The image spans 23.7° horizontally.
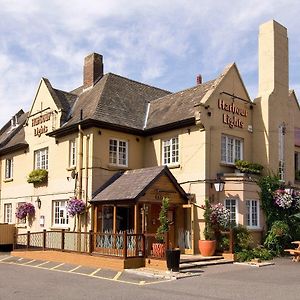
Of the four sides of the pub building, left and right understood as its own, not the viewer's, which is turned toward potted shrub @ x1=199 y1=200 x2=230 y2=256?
front

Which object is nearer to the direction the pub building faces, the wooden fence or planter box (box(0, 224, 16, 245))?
the wooden fence

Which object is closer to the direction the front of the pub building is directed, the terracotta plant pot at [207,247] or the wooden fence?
the terracotta plant pot

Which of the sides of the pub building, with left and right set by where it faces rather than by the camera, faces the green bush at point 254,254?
front

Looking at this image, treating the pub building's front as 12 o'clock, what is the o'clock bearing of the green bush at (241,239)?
The green bush is roughly at 12 o'clock from the pub building.

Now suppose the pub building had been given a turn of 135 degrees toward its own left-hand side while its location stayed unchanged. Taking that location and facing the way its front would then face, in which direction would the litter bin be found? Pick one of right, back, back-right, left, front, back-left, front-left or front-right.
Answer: back

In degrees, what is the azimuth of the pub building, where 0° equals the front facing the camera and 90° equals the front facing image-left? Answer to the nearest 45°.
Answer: approximately 315°

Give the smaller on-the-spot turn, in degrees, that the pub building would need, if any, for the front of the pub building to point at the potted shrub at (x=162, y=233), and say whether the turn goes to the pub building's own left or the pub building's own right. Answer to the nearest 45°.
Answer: approximately 45° to the pub building's own right

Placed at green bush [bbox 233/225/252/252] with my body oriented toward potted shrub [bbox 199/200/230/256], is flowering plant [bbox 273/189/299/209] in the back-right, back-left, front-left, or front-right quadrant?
back-right
